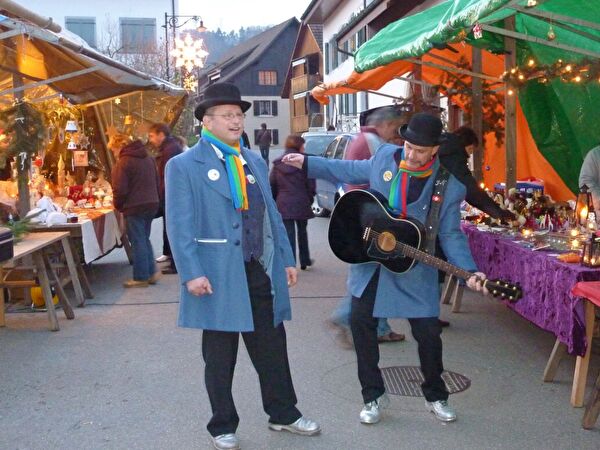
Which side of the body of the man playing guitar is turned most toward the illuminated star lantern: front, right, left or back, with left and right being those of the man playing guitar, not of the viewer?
back

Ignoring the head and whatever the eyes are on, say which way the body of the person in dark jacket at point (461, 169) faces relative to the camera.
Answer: to the viewer's right

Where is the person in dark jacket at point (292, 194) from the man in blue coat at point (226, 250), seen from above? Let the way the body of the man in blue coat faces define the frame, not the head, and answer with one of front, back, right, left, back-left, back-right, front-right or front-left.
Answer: back-left

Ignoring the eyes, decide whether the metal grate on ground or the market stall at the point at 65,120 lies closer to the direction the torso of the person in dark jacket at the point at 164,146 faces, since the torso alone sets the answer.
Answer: the market stall

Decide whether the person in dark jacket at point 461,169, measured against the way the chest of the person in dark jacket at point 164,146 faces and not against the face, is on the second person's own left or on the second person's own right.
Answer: on the second person's own left

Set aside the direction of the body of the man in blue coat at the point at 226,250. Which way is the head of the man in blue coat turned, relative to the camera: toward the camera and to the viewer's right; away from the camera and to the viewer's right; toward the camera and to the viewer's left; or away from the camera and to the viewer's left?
toward the camera and to the viewer's right

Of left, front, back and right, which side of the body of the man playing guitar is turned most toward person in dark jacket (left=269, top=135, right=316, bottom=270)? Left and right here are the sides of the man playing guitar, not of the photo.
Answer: back

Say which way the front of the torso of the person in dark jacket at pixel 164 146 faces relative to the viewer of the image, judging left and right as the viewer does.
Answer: facing to the left of the viewer

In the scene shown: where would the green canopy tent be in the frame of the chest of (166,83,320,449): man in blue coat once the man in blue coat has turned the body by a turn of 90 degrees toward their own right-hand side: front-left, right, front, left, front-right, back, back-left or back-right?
back

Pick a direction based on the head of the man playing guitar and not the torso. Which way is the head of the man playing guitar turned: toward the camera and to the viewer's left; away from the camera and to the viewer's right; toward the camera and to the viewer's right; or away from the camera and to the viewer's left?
toward the camera and to the viewer's left

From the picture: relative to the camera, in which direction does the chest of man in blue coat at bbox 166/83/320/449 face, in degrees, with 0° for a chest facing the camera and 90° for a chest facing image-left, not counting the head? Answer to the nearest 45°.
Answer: approximately 315°

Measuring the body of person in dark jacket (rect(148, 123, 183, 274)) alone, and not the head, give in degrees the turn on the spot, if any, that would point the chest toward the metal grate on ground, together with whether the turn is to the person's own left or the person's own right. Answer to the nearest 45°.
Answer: approximately 90° to the person's own left

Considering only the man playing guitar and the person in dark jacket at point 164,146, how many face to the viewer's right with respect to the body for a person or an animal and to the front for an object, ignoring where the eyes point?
0
